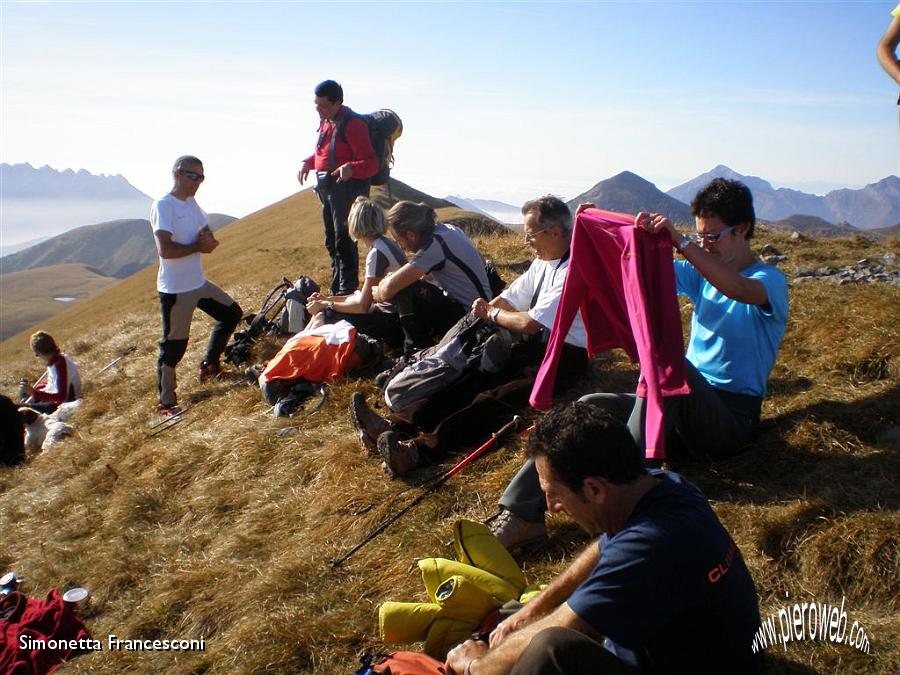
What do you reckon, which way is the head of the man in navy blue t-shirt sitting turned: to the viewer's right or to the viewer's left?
to the viewer's left

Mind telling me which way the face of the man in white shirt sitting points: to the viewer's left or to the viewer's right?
to the viewer's left

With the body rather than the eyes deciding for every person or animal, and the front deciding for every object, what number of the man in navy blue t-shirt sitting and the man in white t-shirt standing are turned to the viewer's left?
1

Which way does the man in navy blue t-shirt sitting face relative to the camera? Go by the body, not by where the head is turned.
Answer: to the viewer's left
